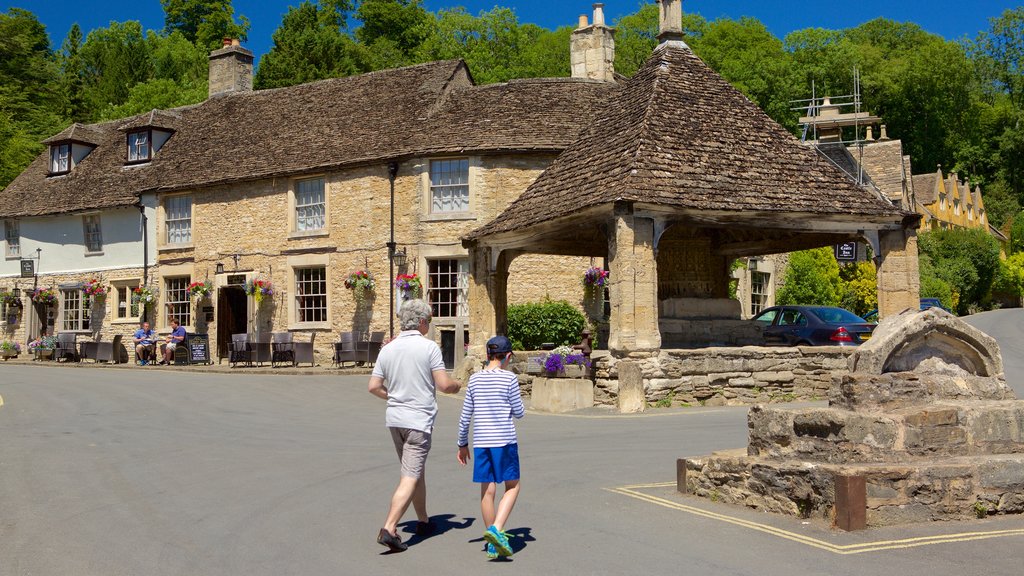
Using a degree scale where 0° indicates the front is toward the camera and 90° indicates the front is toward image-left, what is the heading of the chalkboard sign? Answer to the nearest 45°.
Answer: approximately 0°

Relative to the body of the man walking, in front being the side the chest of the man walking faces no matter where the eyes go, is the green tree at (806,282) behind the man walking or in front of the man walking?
in front

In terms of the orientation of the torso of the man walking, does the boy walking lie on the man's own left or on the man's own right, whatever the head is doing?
on the man's own right

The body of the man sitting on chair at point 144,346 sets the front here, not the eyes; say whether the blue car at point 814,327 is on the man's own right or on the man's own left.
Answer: on the man's own left

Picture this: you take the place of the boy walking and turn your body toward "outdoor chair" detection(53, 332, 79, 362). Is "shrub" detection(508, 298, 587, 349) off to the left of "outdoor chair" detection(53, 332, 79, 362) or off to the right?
right

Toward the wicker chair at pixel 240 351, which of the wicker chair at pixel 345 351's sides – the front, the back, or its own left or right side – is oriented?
right

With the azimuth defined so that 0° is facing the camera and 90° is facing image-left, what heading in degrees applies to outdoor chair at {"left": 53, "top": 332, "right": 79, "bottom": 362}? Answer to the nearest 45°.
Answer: approximately 0°

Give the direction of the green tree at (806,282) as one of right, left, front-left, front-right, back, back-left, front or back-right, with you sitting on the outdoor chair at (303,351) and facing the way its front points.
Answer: back

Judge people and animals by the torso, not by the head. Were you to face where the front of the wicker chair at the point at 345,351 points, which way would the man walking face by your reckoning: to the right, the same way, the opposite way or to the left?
the opposite way
